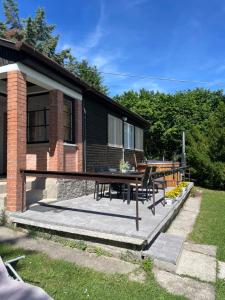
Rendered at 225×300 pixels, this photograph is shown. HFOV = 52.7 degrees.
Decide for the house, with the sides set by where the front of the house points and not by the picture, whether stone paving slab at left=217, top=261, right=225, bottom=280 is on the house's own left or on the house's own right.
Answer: on the house's own left

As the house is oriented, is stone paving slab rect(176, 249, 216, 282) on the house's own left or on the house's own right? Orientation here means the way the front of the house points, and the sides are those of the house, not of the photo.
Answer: on the house's own left
